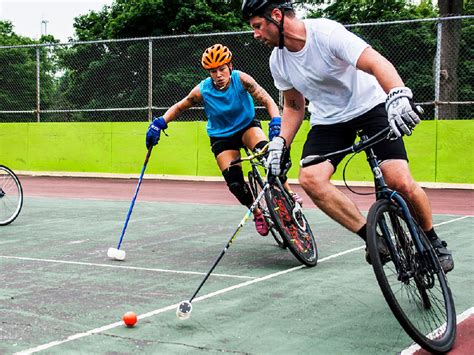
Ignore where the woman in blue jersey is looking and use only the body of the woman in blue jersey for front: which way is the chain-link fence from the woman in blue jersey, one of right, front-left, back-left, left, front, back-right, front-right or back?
back

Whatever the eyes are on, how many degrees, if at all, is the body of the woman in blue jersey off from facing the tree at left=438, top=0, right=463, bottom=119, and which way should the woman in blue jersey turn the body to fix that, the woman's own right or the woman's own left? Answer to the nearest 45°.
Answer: approximately 135° to the woman's own left

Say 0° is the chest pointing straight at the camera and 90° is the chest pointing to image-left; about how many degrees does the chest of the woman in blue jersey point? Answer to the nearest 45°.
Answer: approximately 0°

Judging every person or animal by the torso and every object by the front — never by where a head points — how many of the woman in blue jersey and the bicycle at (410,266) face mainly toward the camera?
2

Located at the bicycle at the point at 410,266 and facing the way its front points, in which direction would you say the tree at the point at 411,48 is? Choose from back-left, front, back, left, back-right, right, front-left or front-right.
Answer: back

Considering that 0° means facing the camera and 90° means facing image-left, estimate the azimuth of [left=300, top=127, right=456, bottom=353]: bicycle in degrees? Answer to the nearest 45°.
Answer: approximately 0°

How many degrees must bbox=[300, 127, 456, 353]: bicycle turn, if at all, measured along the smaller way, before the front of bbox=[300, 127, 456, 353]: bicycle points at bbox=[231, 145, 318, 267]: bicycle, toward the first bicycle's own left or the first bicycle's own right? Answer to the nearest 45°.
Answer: approximately 180°

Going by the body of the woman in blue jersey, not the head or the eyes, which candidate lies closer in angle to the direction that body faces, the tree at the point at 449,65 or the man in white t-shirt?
the man in white t-shirt
